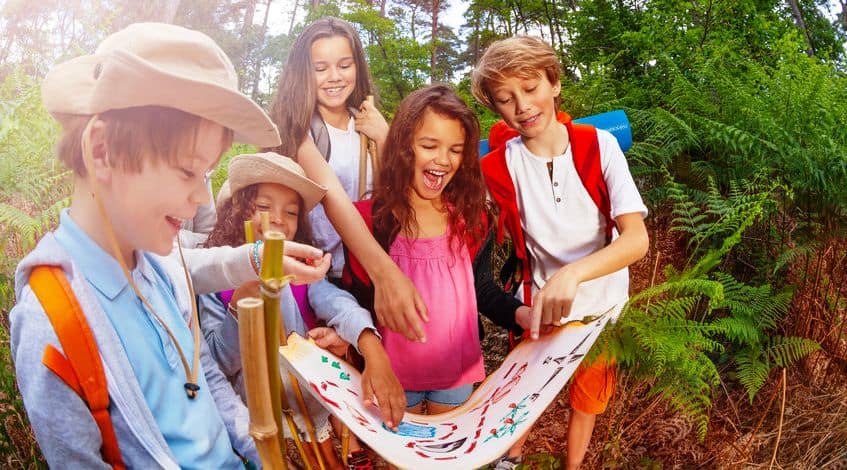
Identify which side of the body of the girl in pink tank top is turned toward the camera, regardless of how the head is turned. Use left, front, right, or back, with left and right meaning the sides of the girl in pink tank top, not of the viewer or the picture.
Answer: front

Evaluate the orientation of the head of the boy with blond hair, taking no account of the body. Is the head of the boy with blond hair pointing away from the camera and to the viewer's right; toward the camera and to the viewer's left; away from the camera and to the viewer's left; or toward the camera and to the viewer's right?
toward the camera and to the viewer's left

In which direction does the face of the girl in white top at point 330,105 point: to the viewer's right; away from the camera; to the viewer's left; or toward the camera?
toward the camera

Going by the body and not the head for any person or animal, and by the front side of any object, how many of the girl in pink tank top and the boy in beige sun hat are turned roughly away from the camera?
0

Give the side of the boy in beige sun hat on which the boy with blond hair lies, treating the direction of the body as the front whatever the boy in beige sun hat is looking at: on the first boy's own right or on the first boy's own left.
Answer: on the first boy's own left

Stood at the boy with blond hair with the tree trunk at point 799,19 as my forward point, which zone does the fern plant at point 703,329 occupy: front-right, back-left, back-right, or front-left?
front-right

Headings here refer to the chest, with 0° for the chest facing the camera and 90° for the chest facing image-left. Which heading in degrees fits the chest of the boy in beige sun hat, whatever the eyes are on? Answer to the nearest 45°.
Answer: approximately 315°

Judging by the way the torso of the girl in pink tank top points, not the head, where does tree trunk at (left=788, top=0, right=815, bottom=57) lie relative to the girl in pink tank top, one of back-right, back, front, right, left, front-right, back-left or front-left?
back-left

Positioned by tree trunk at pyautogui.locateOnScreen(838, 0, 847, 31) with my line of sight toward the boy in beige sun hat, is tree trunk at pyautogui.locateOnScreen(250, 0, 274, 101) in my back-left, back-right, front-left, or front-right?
front-right

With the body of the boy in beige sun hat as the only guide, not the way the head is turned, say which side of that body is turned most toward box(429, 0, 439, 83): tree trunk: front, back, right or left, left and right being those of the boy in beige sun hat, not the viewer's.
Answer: left
